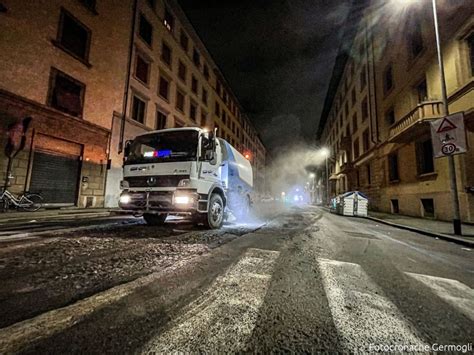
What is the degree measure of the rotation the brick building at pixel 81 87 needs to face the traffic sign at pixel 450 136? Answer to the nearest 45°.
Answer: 0° — it already faces it

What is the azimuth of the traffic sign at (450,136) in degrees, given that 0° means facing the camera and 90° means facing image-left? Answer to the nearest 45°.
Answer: approximately 0°

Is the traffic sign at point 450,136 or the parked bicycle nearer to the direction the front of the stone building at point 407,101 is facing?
the parked bicycle

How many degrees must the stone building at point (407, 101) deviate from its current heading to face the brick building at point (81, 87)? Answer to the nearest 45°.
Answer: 0° — it already faces it

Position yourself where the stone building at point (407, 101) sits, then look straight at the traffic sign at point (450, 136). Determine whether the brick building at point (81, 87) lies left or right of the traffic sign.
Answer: right

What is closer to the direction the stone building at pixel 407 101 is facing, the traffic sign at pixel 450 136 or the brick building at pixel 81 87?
the brick building

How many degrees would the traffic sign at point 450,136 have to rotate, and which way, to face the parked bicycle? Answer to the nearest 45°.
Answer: approximately 45° to its right

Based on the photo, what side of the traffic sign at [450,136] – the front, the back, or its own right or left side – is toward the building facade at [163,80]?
right

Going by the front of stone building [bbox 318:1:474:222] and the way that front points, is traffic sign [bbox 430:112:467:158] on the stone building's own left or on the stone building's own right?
on the stone building's own left
